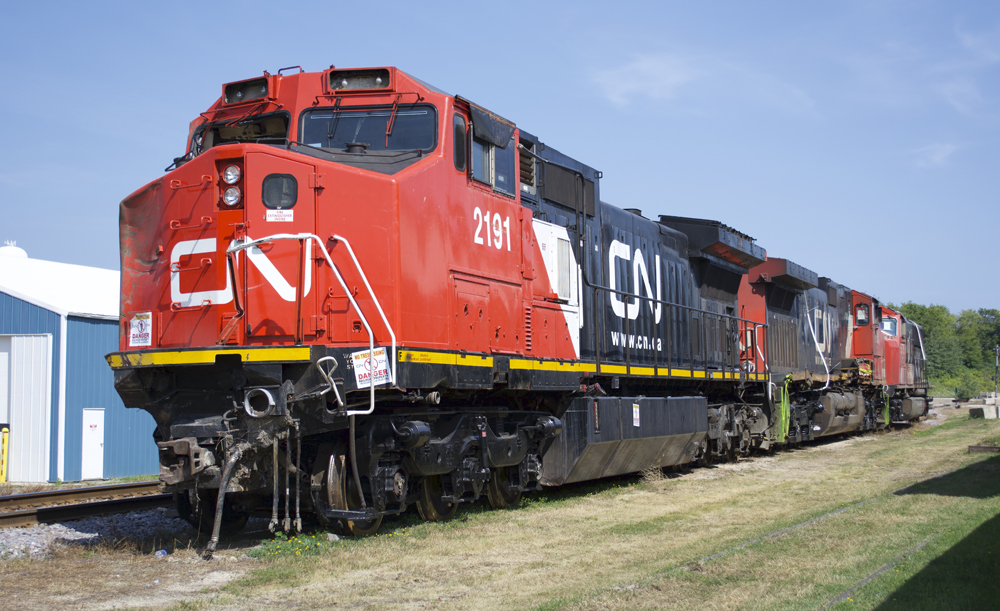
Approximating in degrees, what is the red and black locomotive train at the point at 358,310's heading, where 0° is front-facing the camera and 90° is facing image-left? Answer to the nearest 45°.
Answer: approximately 45°

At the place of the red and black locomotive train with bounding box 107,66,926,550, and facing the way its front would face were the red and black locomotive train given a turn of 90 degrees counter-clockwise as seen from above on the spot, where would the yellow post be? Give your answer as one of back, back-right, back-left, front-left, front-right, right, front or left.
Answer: back

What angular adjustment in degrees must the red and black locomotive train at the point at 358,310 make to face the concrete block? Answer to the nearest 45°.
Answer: approximately 180°

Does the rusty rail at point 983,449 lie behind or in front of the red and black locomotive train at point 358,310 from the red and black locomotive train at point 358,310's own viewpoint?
behind

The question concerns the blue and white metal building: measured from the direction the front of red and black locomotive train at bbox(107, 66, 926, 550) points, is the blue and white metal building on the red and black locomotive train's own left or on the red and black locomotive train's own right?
on the red and black locomotive train's own right
